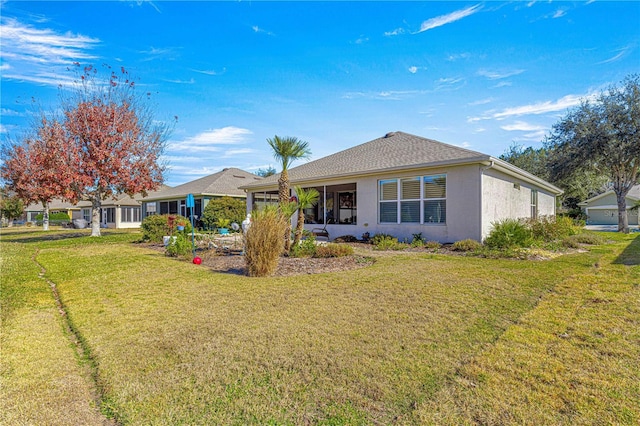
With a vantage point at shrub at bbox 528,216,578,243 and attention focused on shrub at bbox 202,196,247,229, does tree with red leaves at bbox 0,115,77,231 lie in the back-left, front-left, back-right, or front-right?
front-left

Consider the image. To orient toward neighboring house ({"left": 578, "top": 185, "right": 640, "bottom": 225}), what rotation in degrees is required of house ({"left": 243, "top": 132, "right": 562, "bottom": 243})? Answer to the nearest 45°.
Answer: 0° — it already faces it

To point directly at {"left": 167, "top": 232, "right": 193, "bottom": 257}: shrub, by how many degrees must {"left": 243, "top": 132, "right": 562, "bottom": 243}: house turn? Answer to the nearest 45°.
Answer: approximately 180°

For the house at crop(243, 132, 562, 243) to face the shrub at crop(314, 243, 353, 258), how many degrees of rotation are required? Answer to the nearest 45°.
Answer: approximately 180°

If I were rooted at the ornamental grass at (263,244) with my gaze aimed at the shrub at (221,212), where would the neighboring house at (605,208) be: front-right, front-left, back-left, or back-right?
front-right

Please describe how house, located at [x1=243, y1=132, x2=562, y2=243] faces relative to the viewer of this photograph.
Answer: facing away from the viewer and to the right of the viewer

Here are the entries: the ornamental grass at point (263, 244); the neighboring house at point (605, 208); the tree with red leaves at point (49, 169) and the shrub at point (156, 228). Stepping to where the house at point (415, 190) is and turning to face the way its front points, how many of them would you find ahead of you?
1

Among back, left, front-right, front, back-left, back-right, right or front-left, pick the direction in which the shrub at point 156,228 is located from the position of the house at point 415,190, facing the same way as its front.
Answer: back-left

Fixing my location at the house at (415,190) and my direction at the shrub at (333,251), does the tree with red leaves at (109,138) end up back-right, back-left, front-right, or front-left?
front-right

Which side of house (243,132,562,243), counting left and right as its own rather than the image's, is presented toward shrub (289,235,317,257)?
back

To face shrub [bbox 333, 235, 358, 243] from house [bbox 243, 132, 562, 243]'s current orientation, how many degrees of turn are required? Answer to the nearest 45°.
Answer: approximately 135° to its left

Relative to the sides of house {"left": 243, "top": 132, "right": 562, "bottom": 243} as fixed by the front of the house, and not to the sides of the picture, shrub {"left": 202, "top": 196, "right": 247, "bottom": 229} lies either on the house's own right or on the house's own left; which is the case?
on the house's own left

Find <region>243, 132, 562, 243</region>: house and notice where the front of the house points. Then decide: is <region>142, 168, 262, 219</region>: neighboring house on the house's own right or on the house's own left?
on the house's own left

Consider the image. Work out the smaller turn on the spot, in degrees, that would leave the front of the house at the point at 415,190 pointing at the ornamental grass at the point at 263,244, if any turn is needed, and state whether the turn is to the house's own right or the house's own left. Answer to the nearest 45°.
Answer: approximately 180°
